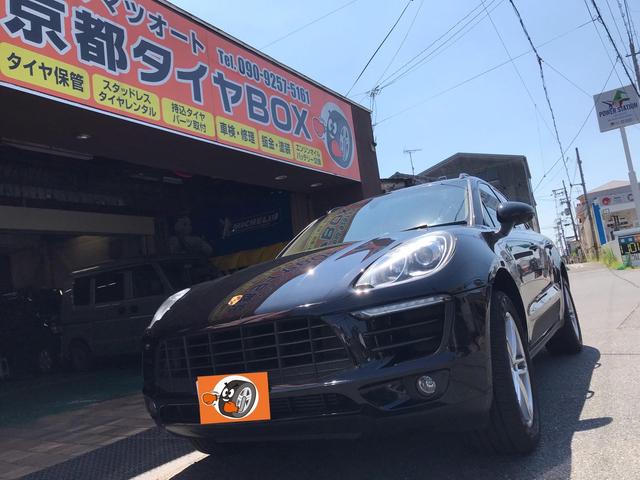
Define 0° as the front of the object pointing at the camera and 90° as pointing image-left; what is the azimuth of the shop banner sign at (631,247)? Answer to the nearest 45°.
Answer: approximately 45°

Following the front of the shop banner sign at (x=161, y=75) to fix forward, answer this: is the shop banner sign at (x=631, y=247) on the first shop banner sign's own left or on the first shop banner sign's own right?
on the first shop banner sign's own left

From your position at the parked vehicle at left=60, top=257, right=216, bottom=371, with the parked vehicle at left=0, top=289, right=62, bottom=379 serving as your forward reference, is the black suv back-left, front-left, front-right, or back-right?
back-left

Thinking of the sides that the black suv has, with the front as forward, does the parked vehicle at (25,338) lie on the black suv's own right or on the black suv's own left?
on the black suv's own right
